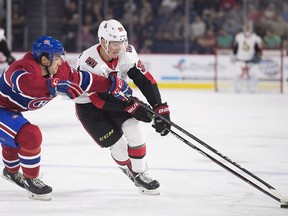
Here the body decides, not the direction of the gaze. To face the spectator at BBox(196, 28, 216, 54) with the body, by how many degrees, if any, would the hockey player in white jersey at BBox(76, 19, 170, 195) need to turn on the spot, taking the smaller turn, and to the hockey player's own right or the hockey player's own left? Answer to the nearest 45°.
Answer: approximately 135° to the hockey player's own left

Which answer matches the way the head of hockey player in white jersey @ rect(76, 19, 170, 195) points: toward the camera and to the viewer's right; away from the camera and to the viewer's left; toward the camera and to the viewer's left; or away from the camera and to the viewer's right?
toward the camera and to the viewer's right

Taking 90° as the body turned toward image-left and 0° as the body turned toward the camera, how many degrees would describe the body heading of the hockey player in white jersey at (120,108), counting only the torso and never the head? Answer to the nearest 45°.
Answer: approximately 315°

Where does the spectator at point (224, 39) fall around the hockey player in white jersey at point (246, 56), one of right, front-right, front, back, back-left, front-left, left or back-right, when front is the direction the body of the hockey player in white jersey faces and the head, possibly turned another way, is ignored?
back-right

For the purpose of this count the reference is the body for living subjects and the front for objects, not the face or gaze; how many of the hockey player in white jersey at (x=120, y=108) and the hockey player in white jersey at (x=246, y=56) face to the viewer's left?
0

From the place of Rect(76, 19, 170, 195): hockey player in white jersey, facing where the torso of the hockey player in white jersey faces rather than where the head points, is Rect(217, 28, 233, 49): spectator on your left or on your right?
on your left

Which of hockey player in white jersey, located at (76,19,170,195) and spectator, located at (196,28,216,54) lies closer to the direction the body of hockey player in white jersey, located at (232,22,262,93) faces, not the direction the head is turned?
the hockey player in white jersey

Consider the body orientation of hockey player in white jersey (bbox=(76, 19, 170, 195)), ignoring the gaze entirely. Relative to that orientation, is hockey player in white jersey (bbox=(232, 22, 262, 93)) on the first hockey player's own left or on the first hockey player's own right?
on the first hockey player's own left

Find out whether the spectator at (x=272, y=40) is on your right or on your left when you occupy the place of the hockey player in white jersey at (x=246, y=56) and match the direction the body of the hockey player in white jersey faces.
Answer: on your left

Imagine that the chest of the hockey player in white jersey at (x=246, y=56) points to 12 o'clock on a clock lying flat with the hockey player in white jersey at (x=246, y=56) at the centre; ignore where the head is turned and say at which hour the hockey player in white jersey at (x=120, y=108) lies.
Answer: the hockey player in white jersey at (x=120, y=108) is roughly at 12 o'clock from the hockey player in white jersey at (x=246, y=56).

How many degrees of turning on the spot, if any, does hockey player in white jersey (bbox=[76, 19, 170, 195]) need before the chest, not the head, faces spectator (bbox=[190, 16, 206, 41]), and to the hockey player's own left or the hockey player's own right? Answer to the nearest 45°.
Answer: approximately 135° to the hockey player's own left

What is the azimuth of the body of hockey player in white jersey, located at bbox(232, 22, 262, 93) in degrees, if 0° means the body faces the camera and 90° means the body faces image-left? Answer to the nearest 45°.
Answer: approximately 0°
